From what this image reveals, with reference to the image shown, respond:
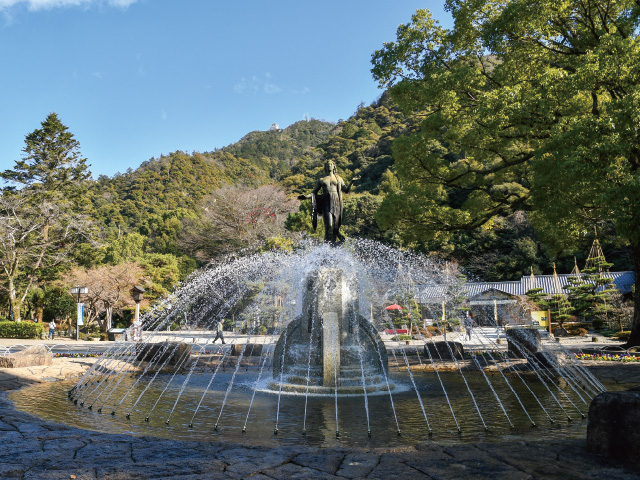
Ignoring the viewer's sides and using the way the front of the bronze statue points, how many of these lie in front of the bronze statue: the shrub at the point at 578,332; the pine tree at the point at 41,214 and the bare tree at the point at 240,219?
0

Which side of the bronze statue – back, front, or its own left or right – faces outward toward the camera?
front

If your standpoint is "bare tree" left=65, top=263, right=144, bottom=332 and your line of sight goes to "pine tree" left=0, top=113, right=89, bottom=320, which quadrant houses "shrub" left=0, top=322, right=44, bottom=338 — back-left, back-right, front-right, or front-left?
front-left

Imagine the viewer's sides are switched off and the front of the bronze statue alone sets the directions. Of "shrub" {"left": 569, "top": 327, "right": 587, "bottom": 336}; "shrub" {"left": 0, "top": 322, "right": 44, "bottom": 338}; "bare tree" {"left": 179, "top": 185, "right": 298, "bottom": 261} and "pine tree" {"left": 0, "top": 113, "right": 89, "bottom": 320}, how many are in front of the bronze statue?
0

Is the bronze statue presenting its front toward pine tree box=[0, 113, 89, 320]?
no

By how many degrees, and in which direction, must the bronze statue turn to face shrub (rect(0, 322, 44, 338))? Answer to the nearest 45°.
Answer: approximately 135° to its right

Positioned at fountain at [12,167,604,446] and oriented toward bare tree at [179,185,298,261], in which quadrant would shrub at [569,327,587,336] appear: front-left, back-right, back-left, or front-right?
front-right

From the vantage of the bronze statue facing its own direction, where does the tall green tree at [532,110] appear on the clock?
The tall green tree is roughly at 8 o'clock from the bronze statue.

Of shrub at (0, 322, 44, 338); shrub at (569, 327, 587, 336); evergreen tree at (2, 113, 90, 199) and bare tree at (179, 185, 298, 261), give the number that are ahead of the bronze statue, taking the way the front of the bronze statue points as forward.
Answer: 0

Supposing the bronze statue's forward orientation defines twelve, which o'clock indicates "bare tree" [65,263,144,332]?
The bare tree is roughly at 5 o'clock from the bronze statue.

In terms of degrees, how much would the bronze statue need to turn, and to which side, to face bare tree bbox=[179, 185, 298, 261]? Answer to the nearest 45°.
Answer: approximately 180°

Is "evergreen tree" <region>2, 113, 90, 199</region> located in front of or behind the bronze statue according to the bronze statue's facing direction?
behind
